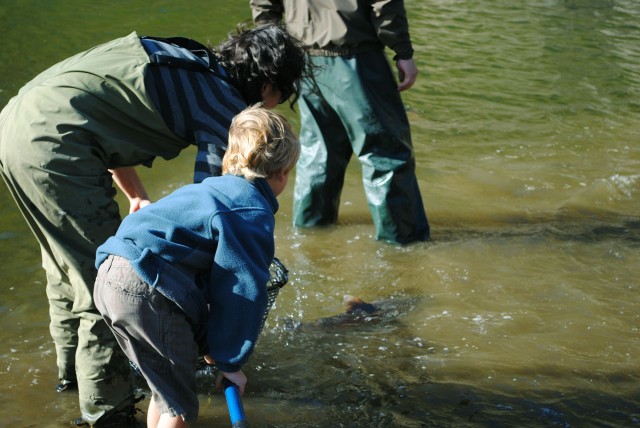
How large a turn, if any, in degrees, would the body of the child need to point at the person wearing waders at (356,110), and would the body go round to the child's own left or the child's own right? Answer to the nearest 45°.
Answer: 0° — they already face them

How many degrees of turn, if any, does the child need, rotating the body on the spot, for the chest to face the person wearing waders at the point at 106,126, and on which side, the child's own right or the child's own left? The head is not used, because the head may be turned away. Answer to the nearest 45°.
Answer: approximately 45° to the child's own left

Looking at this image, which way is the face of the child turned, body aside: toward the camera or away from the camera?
away from the camera

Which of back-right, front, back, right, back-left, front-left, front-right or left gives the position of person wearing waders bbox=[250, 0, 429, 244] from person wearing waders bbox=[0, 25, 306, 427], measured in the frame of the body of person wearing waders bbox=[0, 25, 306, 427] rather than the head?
front-left

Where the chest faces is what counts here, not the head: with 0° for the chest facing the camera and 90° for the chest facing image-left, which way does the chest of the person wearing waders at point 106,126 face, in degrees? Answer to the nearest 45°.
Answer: approximately 270°
